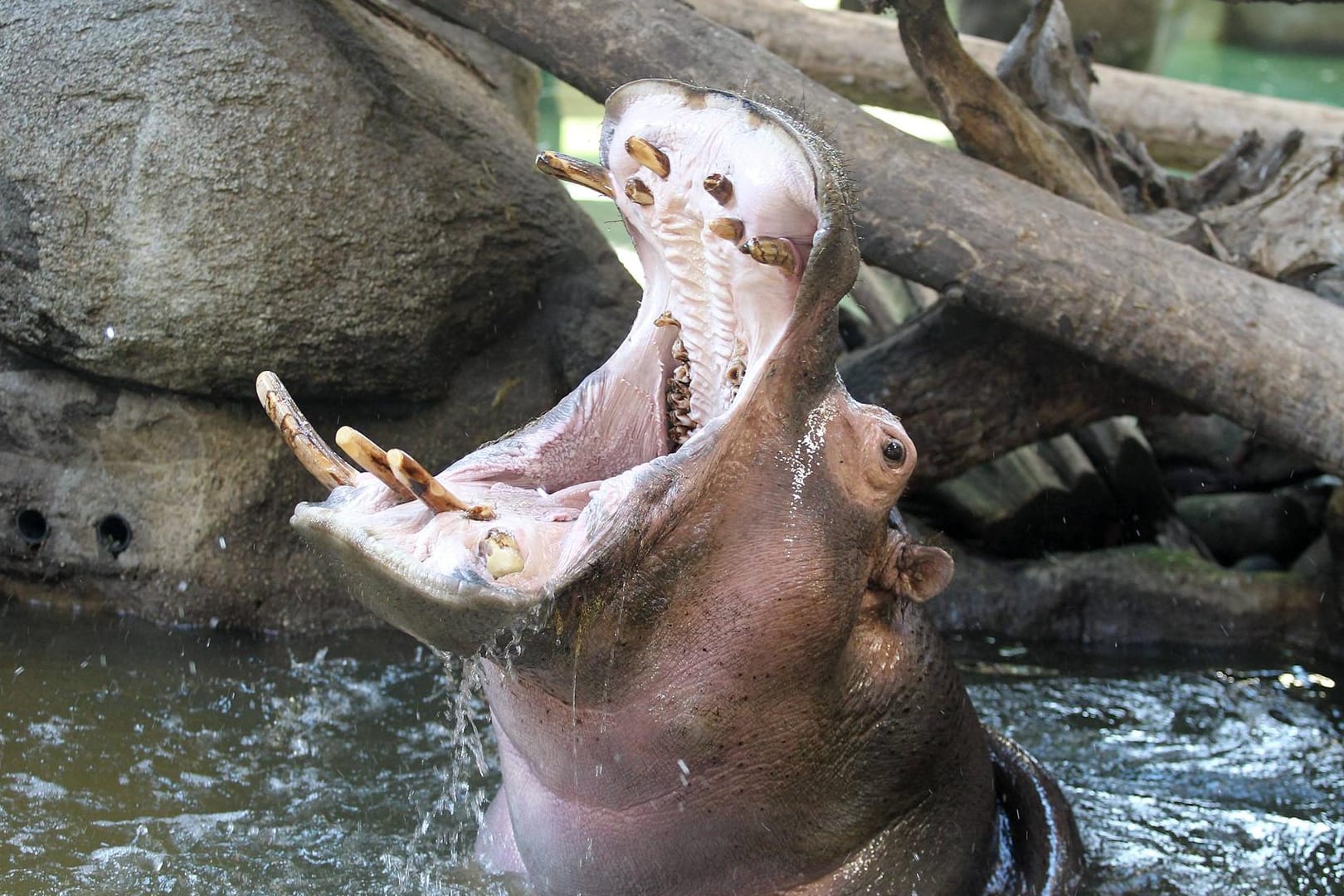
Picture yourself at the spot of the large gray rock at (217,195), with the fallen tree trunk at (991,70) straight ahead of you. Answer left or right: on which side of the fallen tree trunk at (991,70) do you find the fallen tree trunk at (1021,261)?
right

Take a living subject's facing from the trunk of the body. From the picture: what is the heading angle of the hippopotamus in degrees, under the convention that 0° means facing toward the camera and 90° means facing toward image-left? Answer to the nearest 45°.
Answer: approximately 45°

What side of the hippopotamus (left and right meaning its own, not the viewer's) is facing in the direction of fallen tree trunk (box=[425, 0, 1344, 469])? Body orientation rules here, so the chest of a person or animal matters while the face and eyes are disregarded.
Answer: back

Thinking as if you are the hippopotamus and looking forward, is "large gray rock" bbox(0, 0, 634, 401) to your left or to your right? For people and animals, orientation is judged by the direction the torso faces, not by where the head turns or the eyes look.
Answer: on your right

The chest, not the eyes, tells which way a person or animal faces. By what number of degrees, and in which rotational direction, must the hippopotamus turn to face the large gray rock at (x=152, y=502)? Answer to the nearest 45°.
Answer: approximately 90° to its right

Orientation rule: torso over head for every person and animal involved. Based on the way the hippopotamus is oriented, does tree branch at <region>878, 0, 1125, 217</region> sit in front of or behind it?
behind
